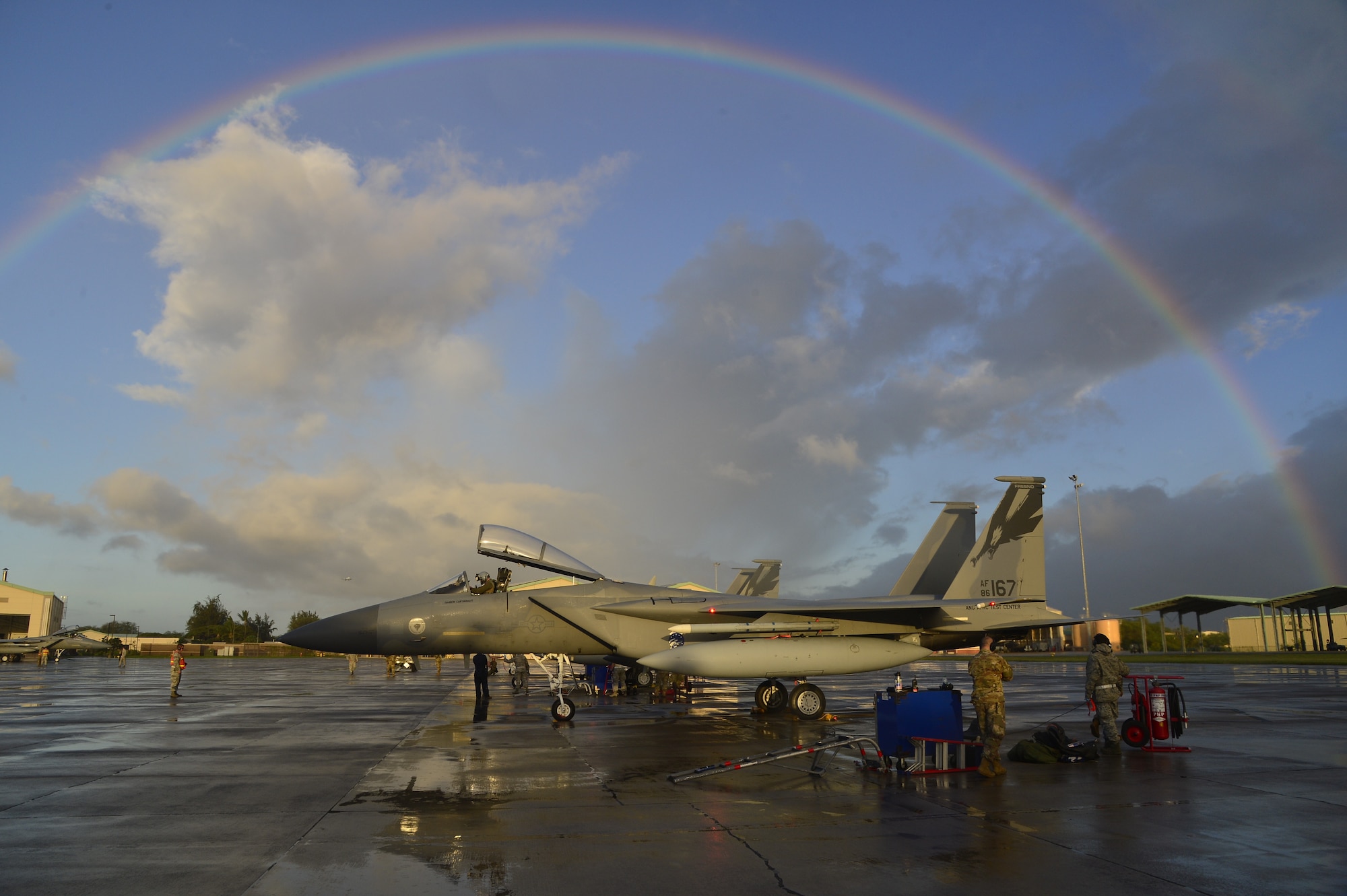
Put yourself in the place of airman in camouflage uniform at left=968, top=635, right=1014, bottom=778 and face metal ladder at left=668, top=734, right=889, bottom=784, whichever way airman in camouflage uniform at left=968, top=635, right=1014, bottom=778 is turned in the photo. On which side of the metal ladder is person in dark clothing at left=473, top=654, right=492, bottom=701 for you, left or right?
right

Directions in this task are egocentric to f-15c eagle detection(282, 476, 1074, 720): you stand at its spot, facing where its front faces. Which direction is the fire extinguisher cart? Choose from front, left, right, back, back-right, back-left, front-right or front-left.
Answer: back-left

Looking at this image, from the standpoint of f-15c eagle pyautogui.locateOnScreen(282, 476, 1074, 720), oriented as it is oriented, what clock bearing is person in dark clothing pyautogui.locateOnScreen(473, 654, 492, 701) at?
The person in dark clothing is roughly at 12 o'clock from the f-15c eagle.

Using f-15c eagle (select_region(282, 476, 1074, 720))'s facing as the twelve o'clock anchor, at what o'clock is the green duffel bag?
The green duffel bag is roughly at 8 o'clock from the f-15c eagle.

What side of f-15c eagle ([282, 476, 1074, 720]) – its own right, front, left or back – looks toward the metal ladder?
left

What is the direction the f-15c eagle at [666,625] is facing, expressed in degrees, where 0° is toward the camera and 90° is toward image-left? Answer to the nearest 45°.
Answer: approximately 90°
